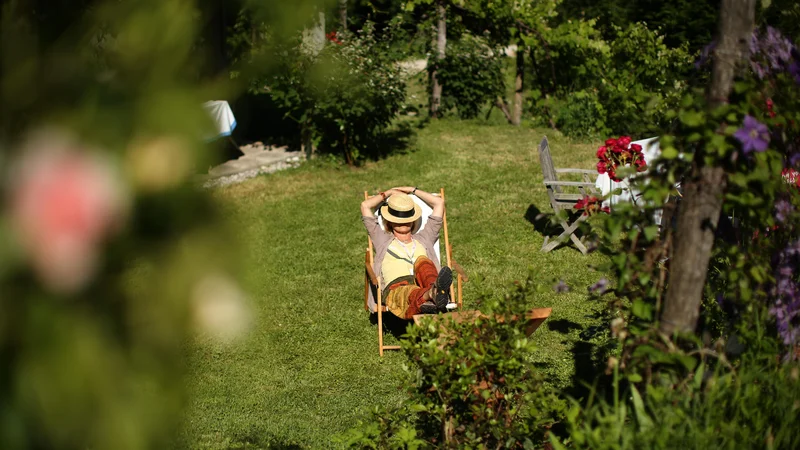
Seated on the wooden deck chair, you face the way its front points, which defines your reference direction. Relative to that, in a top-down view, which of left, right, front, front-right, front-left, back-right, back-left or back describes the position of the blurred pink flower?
front

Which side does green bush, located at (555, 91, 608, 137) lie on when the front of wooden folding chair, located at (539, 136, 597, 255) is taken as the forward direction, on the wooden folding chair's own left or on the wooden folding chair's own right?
on the wooden folding chair's own left

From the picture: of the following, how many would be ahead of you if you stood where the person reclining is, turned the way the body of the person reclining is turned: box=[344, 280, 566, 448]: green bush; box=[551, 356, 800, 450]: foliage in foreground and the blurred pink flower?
3

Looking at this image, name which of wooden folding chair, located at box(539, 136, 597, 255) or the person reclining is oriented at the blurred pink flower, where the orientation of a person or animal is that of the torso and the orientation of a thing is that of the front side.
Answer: the person reclining

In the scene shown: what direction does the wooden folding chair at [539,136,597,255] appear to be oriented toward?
to the viewer's right

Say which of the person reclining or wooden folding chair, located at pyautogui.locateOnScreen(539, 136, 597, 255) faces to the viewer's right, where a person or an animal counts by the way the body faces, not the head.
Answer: the wooden folding chair

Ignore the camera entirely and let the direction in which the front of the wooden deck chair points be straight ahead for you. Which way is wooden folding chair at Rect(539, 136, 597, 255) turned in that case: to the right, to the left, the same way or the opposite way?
to the left

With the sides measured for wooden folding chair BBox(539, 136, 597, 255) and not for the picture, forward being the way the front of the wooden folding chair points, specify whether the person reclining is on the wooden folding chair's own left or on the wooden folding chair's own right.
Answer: on the wooden folding chair's own right

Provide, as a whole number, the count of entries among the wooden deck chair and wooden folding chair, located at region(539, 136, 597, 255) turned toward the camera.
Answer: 1

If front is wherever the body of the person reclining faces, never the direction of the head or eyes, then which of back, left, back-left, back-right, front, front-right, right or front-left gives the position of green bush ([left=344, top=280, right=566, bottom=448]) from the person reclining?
front

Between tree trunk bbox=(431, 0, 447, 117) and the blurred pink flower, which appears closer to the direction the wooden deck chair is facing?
the blurred pink flower

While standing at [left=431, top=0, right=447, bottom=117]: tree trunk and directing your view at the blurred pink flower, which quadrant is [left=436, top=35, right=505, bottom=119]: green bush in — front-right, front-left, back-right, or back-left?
back-left

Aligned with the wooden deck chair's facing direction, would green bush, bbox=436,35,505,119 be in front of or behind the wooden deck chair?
behind

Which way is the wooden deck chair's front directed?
toward the camera

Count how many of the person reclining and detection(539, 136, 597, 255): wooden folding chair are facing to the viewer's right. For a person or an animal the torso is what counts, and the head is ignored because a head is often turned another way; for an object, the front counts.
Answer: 1

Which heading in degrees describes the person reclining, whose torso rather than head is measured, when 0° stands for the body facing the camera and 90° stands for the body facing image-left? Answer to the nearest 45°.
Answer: approximately 0°

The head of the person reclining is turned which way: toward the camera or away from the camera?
toward the camera
